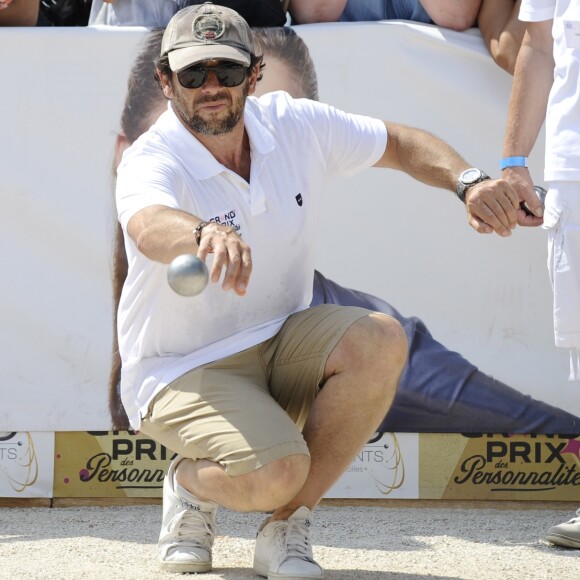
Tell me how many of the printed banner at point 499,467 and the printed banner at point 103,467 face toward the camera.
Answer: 2

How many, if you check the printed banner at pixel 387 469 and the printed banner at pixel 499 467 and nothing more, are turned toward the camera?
2

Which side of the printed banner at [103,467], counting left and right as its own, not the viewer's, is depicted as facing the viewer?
front

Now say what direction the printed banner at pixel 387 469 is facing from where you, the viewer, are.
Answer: facing the viewer

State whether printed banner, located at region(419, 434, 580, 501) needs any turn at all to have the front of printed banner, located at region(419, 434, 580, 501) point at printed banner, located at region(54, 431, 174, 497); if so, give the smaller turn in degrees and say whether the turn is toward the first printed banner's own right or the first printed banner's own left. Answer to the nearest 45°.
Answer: approximately 90° to the first printed banner's own right

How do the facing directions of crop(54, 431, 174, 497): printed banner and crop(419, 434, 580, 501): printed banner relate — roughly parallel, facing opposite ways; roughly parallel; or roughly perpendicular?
roughly parallel

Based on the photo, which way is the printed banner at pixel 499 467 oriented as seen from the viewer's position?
toward the camera

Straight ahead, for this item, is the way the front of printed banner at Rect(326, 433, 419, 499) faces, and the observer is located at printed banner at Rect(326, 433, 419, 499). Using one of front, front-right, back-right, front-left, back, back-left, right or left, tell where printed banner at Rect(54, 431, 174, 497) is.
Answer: right

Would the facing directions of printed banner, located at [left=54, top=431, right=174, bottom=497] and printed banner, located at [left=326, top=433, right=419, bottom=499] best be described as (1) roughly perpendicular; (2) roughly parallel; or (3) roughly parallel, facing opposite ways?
roughly parallel

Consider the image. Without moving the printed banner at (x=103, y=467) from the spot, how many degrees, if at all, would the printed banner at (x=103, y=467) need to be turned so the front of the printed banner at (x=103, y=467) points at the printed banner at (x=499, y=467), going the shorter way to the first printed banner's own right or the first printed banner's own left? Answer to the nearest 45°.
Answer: approximately 90° to the first printed banner's own left
